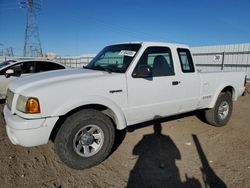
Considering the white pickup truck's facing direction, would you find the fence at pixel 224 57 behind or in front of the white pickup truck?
behind

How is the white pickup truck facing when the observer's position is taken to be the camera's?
facing the viewer and to the left of the viewer
